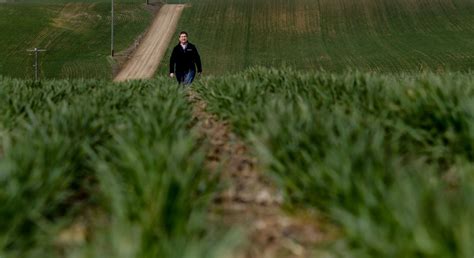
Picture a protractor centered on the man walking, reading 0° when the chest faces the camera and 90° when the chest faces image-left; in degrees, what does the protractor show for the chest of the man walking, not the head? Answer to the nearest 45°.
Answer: approximately 0°
